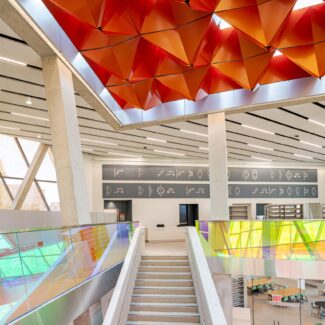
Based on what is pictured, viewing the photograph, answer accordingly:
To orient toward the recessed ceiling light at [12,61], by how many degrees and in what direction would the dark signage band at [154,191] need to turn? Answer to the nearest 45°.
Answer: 0° — it already faces it

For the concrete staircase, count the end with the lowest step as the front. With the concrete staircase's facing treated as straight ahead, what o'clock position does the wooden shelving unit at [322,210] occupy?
The wooden shelving unit is roughly at 7 o'clock from the concrete staircase.

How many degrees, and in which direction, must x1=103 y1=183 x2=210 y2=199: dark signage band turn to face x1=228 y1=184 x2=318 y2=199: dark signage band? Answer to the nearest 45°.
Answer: approximately 90° to its left

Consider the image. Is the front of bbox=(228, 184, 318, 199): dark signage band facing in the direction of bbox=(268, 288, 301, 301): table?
yes

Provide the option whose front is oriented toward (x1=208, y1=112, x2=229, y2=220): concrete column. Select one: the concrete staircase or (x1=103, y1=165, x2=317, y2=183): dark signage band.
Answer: the dark signage band

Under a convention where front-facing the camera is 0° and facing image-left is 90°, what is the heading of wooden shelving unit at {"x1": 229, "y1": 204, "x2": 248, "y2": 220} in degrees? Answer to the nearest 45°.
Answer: approximately 0°
